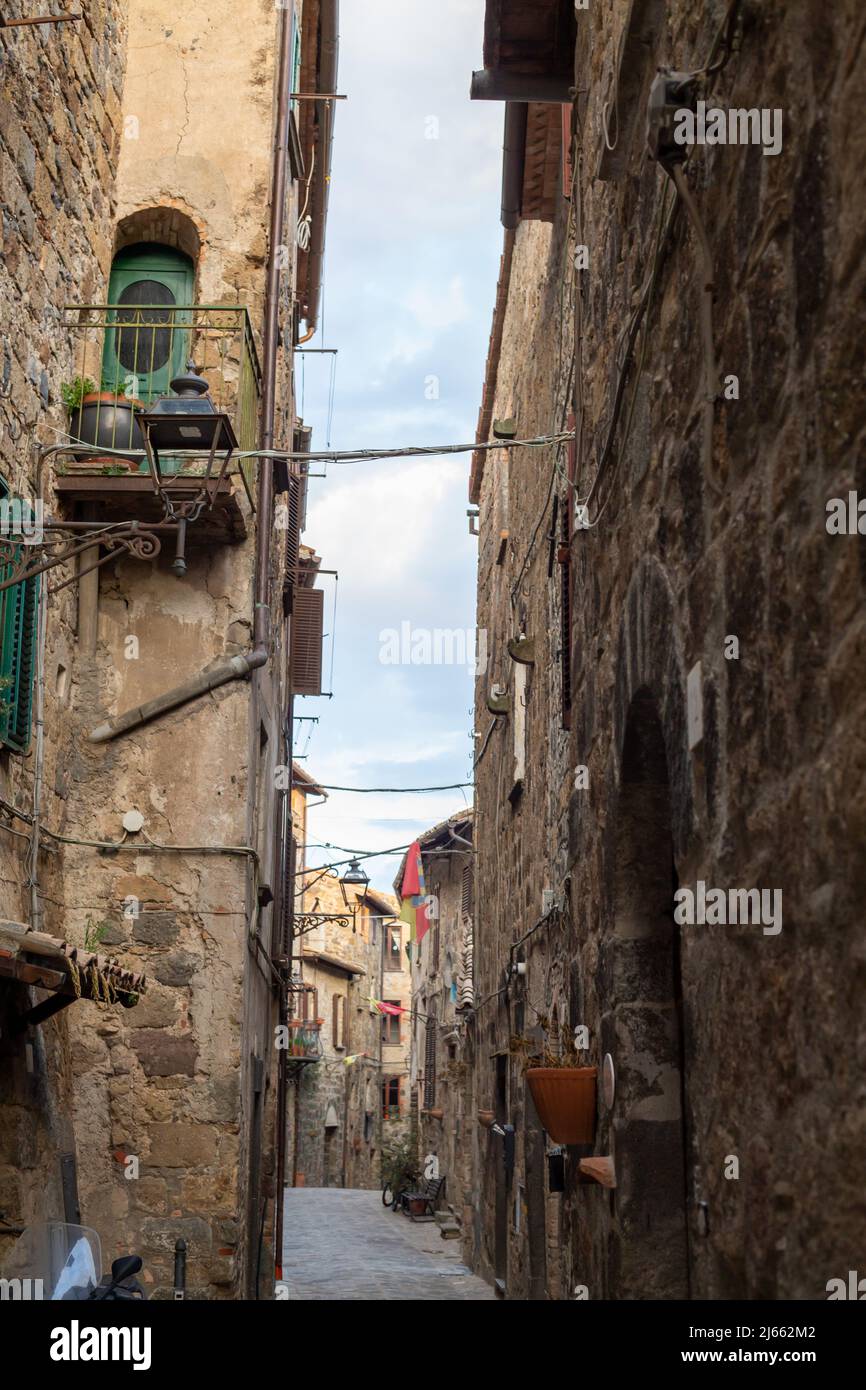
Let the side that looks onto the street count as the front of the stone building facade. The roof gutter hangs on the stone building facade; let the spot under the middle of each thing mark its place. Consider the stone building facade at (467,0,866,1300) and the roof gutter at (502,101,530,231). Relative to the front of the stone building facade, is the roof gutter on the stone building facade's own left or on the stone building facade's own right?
on the stone building facade's own right

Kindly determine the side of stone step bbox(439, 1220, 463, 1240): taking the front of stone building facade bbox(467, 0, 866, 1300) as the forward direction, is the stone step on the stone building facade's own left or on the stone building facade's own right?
on the stone building facade's own right

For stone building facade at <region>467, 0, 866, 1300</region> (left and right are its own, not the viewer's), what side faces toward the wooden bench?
right

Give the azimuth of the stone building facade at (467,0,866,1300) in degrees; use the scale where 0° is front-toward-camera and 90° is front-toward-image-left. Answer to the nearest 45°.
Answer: approximately 90°

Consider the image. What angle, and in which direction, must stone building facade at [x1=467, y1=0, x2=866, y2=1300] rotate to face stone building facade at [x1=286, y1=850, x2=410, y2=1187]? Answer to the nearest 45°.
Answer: approximately 90° to its right

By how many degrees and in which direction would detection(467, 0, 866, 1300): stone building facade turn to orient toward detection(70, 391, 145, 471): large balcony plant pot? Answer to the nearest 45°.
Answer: approximately 45° to its right
